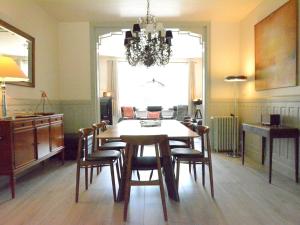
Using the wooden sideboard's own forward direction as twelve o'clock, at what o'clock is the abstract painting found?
The abstract painting is roughly at 11 o'clock from the wooden sideboard.

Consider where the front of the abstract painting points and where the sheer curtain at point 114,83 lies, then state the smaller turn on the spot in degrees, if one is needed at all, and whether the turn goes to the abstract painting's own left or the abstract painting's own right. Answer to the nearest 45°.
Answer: approximately 90° to the abstract painting's own right

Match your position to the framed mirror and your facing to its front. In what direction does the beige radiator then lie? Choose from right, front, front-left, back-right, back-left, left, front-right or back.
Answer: front-left

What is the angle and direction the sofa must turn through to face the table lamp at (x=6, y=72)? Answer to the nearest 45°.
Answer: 0° — it already faces it

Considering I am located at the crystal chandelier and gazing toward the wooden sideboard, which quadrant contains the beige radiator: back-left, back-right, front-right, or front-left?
back-right

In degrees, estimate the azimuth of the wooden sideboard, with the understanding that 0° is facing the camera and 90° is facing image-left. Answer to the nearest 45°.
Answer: approximately 315°

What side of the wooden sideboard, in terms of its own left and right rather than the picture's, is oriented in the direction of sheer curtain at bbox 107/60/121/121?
left

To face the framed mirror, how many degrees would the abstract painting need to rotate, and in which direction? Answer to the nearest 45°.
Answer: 0° — it already faces it

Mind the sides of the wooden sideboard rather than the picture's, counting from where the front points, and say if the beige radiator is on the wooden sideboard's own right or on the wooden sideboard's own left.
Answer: on the wooden sideboard's own left

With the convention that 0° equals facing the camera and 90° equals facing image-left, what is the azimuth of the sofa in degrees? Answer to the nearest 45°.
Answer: approximately 0°
